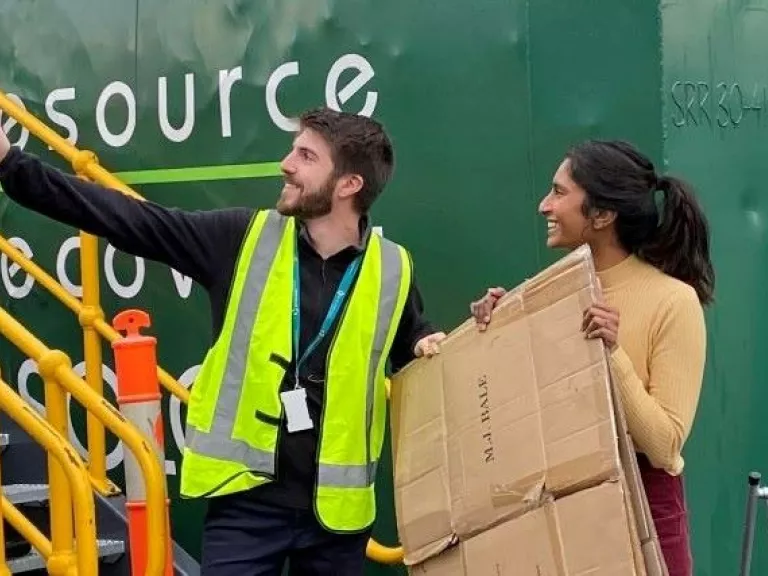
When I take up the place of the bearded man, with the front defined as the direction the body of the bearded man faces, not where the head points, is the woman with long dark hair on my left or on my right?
on my left

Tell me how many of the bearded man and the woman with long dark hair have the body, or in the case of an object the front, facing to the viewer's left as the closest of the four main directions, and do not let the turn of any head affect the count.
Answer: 1

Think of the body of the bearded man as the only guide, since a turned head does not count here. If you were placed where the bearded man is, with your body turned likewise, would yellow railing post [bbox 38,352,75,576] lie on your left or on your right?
on your right

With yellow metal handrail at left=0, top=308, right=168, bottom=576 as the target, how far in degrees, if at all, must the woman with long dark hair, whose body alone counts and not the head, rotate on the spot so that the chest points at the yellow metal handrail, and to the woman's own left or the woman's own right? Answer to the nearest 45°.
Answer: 0° — they already face it

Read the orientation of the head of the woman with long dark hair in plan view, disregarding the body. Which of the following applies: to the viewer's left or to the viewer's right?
to the viewer's left

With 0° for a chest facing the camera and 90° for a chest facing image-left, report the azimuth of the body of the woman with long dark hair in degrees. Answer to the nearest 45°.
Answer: approximately 90°

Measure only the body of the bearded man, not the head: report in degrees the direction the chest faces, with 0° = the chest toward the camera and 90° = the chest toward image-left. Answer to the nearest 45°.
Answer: approximately 0°

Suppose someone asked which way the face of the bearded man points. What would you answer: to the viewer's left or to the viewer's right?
to the viewer's left

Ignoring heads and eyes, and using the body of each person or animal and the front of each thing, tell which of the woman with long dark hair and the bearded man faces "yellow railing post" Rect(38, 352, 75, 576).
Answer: the woman with long dark hair
